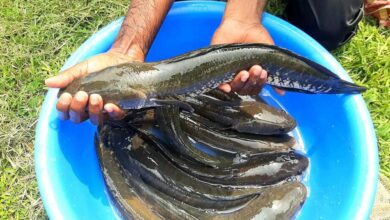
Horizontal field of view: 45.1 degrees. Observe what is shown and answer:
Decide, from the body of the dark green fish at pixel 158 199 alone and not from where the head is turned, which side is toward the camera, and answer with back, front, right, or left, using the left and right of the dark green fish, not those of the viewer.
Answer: right

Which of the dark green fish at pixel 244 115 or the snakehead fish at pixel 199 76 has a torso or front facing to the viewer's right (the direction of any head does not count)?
the dark green fish

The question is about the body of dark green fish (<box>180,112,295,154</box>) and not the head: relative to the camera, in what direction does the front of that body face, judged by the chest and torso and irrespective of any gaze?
to the viewer's right

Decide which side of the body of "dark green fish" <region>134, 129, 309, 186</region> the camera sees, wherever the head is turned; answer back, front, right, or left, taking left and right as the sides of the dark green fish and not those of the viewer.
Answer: right

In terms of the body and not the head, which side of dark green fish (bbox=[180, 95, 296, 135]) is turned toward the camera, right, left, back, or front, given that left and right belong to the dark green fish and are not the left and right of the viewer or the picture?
right

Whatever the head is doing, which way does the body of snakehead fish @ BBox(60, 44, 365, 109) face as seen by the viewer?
to the viewer's left

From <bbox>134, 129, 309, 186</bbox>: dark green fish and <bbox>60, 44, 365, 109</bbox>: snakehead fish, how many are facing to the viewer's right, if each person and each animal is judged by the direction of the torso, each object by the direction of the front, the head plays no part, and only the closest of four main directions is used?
1

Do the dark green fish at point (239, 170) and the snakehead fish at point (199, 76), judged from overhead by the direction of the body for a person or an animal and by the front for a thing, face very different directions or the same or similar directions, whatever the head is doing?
very different directions

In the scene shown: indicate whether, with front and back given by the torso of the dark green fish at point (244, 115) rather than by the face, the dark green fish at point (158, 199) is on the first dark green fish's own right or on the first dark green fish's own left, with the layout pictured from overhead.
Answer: on the first dark green fish's own right

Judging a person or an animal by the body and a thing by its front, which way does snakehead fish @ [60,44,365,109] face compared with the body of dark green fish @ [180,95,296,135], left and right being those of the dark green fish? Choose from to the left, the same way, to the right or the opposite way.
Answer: the opposite way

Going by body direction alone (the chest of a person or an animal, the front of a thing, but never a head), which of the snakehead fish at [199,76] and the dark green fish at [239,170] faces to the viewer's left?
the snakehead fish

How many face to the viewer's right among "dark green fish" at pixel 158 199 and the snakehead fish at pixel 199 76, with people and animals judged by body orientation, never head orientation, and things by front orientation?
1

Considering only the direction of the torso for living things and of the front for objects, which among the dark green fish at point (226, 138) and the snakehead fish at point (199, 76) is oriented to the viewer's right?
the dark green fish

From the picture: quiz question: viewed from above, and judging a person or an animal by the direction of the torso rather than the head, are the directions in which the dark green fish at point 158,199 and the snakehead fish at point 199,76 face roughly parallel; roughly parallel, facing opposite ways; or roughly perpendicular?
roughly parallel, facing opposite ways

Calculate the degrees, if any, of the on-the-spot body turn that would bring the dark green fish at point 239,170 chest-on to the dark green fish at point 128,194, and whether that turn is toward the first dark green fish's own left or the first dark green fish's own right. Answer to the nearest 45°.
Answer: approximately 135° to the first dark green fish's own right
